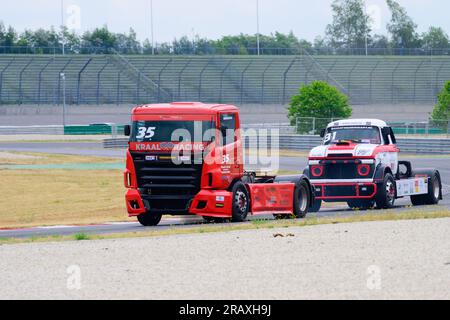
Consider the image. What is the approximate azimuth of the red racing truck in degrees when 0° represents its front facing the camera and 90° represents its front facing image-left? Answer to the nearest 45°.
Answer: approximately 45°

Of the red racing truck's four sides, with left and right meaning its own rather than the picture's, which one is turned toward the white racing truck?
back

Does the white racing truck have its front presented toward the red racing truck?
yes

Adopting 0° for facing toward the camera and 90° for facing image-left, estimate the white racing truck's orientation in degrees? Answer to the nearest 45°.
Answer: approximately 45°

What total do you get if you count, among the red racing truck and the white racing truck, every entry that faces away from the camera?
0
